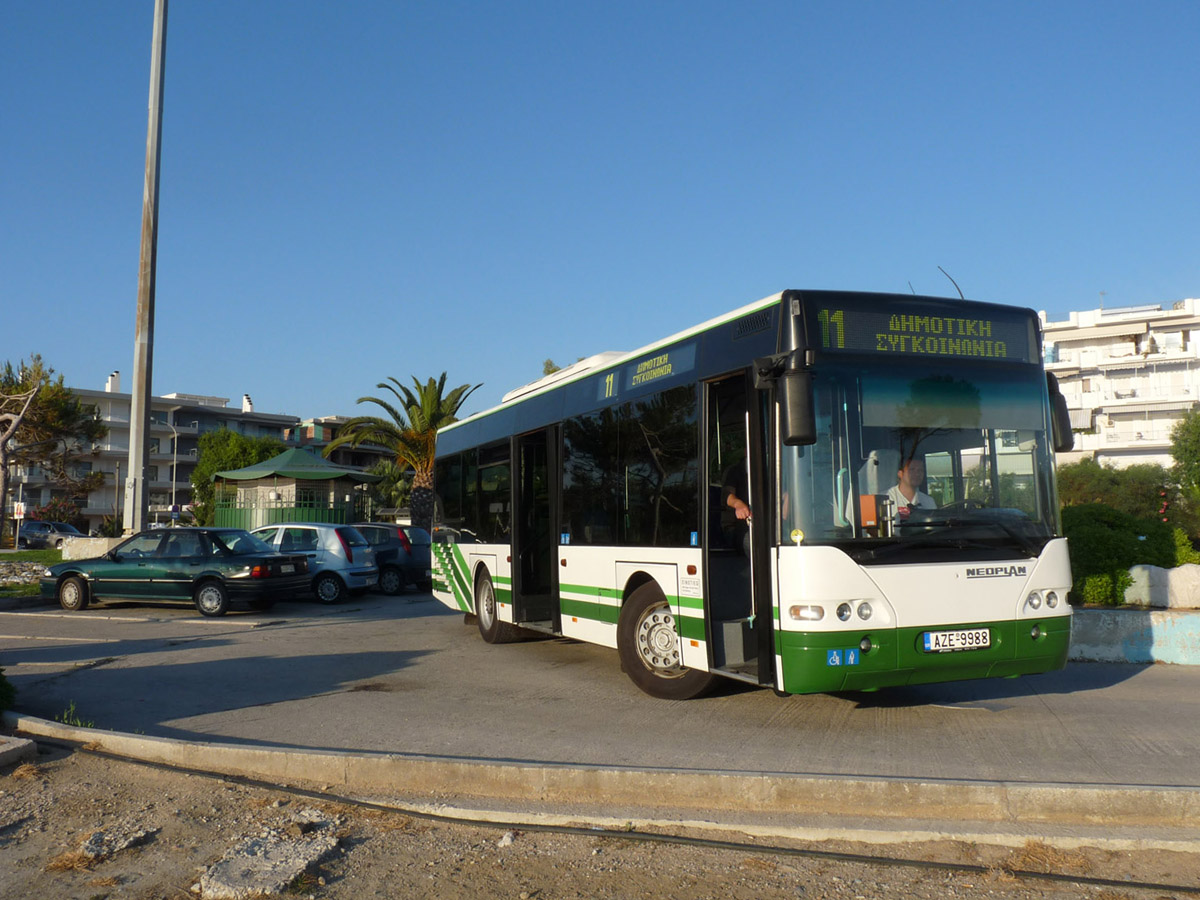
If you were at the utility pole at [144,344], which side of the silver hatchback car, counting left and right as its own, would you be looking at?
front

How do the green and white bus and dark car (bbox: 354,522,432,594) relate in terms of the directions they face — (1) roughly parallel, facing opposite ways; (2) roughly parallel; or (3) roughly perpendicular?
roughly parallel, facing opposite ways

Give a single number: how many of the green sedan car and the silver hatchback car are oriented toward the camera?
0

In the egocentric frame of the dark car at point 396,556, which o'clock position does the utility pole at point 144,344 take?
The utility pole is roughly at 11 o'clock from the dark car.

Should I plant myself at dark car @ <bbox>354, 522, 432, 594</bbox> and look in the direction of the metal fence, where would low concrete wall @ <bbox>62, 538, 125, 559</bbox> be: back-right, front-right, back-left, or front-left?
front-left

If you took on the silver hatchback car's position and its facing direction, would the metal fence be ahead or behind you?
ahead

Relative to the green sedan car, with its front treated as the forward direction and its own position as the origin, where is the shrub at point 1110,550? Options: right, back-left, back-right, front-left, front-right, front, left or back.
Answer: back

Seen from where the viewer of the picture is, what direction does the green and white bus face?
facing the viewer and to the right of the viewer

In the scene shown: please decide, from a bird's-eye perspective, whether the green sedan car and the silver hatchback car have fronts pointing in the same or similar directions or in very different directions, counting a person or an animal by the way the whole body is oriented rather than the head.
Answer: same or similar directions

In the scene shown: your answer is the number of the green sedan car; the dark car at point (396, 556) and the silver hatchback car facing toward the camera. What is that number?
0

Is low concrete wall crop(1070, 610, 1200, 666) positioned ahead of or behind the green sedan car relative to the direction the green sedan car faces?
behind

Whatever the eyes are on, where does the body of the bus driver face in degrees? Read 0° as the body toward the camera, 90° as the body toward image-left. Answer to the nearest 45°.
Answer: approximately 315°

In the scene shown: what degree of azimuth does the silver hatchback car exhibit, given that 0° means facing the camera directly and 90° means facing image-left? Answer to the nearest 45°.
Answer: approximately 135°

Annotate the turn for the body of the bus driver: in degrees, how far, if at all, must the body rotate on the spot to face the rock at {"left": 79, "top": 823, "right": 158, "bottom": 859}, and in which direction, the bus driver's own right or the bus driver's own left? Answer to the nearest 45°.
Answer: approximately 90° to the bus driver's own right

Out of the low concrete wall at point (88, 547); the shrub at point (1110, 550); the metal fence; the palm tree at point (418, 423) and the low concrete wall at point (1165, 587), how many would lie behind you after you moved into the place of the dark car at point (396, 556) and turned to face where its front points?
2

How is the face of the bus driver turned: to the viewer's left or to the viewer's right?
to the viewer's right

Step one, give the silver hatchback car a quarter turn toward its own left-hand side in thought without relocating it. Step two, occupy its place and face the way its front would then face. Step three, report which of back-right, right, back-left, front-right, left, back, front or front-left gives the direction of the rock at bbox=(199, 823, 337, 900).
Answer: front-left

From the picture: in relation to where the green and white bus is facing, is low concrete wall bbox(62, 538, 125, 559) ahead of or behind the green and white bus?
behind
